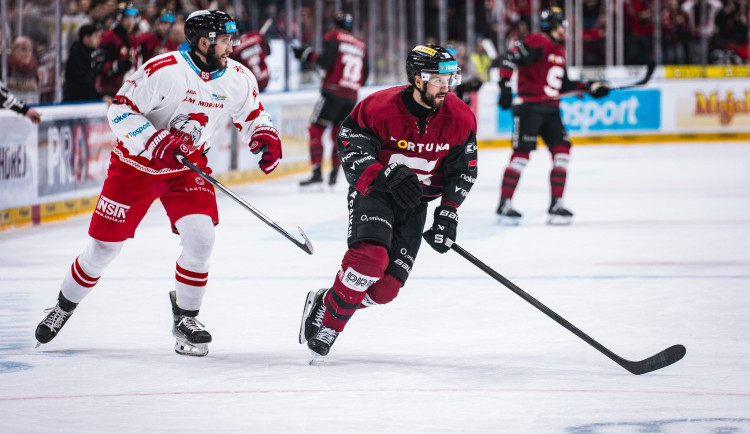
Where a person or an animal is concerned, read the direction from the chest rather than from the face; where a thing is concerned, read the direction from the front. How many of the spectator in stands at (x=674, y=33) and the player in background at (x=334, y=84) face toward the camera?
1

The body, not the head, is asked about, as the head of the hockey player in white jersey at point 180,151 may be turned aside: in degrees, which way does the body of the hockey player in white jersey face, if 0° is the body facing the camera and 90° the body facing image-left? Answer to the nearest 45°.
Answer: approximately 315°

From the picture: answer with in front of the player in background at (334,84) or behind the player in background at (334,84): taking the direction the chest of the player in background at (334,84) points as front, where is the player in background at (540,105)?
behind

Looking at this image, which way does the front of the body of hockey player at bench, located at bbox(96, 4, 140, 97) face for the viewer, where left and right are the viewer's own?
facing the viewer and to the right of the viewer

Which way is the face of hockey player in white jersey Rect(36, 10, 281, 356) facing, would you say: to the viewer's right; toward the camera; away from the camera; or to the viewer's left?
to the viewer's right

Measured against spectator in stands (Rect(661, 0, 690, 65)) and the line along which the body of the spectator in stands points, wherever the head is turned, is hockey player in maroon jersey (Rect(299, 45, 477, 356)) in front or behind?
in front

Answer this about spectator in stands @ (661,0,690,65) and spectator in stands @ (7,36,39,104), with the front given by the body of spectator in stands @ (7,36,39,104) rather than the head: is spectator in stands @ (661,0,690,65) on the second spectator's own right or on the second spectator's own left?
on the second spectator's own left

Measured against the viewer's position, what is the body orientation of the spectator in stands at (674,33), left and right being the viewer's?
facing the viewer

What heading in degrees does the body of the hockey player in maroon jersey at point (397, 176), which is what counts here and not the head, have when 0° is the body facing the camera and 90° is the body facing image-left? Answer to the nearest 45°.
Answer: approximately 315°

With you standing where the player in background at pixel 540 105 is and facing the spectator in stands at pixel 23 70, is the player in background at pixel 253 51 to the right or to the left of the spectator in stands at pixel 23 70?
right
